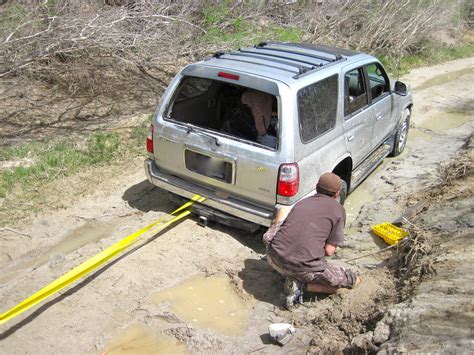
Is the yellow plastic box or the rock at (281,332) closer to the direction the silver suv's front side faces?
the yellow plastic box

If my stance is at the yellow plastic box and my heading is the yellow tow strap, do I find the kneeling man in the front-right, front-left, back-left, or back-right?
front-left

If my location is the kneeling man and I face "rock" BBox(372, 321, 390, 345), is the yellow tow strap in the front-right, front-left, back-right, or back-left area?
back-right

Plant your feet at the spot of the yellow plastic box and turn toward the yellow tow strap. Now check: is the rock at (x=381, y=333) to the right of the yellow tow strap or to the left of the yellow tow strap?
left

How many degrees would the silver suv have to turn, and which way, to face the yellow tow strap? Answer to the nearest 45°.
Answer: approximately 180°

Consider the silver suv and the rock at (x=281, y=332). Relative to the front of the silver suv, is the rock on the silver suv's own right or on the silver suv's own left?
on the silver suv's own right

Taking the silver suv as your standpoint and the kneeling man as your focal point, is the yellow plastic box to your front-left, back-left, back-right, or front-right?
front-left

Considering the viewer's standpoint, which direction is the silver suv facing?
facing away from the viewer and to the right of the viewer
